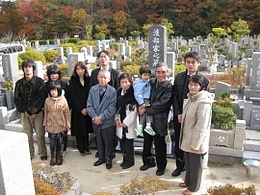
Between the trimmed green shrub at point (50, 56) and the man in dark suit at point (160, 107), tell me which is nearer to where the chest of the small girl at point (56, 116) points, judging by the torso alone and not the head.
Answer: the man in dark suit

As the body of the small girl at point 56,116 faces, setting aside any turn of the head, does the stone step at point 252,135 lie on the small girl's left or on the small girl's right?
on the small girl's left

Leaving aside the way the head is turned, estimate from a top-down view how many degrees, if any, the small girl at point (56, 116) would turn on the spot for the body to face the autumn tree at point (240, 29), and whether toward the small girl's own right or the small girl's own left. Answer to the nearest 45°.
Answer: approximately 135° to the small girl's own left

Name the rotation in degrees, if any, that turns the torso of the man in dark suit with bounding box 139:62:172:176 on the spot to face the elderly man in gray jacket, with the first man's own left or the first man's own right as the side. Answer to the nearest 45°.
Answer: approximately 45° to the first man's own right

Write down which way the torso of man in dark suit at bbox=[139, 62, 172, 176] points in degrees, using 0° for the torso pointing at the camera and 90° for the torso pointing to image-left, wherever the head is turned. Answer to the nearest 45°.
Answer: approximately 45°

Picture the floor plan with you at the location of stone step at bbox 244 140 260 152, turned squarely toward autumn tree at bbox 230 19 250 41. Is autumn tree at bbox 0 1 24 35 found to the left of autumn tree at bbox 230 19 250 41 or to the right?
left

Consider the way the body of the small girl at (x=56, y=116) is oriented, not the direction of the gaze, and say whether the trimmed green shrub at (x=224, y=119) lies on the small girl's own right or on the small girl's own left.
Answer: on the small girl's own left

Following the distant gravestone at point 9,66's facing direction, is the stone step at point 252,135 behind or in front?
in front

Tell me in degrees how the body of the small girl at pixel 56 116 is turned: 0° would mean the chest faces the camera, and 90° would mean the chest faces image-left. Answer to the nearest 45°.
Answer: approximately 0°

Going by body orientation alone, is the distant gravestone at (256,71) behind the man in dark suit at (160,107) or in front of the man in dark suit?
behind
